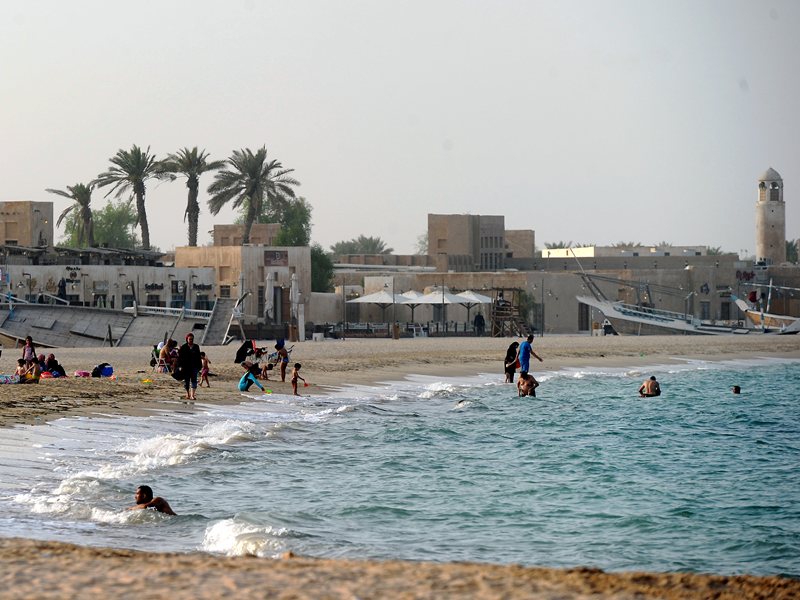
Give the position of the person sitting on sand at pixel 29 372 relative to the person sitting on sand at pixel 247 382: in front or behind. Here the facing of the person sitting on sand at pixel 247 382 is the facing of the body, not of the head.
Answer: behind

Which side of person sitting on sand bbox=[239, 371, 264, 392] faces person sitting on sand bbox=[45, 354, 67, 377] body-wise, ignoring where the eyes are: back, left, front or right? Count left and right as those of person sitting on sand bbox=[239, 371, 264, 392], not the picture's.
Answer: back

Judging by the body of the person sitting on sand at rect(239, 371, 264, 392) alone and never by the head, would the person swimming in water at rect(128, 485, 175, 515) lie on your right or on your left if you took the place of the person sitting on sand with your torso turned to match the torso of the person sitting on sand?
on your right

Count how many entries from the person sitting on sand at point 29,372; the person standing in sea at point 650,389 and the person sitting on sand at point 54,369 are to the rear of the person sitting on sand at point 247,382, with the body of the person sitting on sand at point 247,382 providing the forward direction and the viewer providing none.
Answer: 2

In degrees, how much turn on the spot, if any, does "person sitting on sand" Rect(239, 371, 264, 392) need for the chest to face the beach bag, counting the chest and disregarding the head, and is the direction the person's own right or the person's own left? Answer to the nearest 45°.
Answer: approximately 180°

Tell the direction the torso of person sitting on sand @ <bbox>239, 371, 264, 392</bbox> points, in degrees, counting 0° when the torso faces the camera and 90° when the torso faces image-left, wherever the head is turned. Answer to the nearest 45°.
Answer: approximately 270°
